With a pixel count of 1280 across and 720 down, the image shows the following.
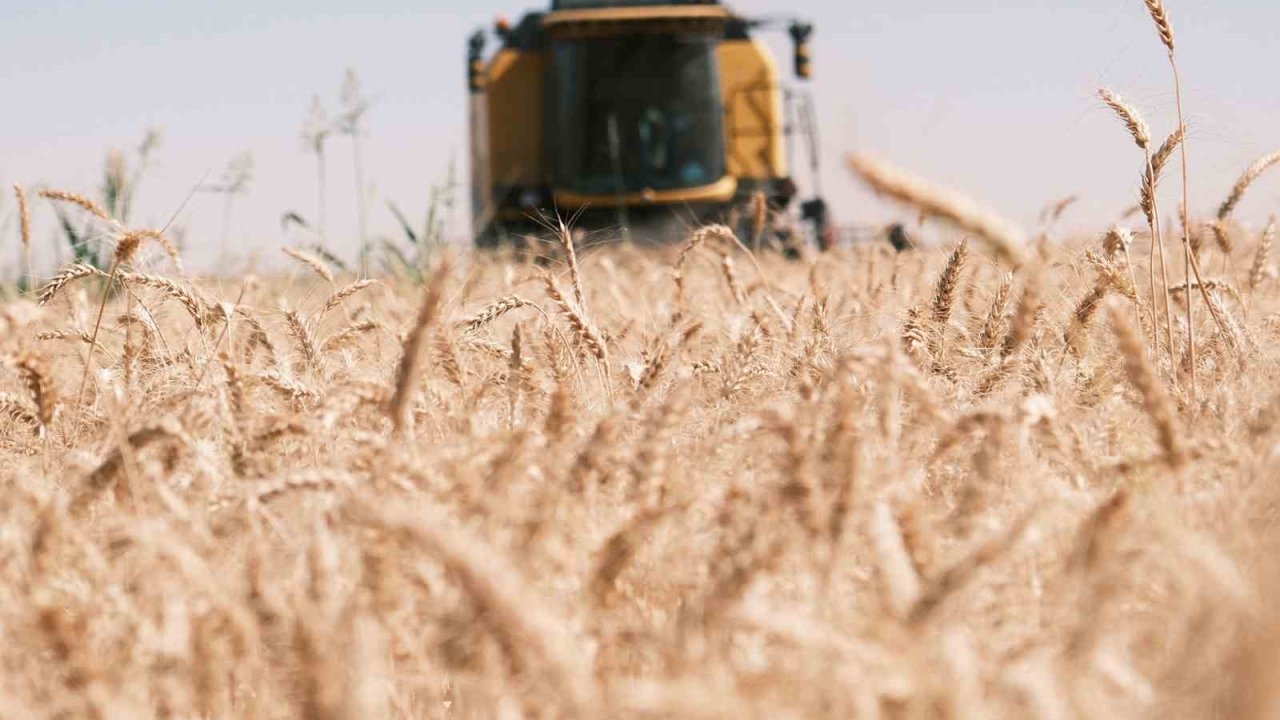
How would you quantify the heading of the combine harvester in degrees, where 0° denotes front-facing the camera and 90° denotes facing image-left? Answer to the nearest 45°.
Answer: approximately 0°

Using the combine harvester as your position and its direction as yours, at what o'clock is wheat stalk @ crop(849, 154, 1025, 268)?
The wheat stalk is roughly at 12 o'clock from the combine harvester.
